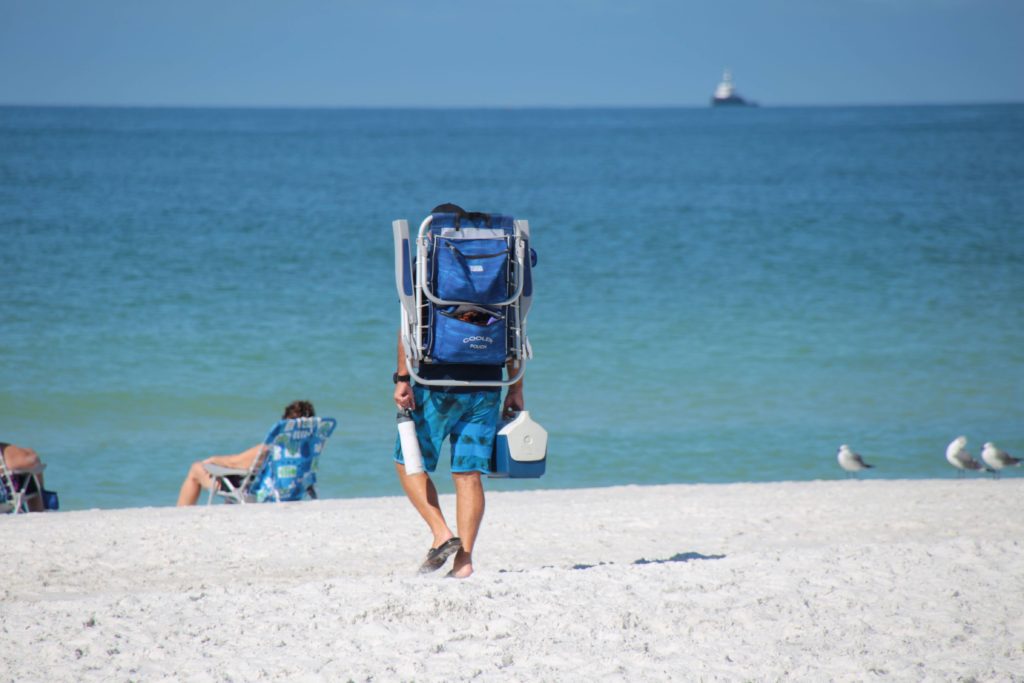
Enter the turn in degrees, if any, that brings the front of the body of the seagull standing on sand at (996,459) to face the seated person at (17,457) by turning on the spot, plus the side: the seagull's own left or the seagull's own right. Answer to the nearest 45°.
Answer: approximately 45° to the seagull's own left

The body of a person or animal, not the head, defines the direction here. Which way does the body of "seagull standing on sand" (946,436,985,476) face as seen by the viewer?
to the viewer's left

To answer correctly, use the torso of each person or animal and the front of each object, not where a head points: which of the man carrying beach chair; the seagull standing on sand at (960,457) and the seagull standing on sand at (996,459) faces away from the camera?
the man carrying beach chair

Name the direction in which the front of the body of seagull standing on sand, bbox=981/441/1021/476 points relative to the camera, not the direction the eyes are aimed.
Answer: to the viewer's left

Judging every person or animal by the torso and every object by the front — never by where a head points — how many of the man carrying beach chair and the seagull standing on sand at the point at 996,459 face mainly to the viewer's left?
1

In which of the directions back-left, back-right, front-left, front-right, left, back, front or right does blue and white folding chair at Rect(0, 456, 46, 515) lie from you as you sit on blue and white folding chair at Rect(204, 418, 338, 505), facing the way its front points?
front-left

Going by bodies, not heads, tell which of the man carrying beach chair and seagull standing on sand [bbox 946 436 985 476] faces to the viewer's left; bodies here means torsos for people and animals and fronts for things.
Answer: the seagull standing on sand

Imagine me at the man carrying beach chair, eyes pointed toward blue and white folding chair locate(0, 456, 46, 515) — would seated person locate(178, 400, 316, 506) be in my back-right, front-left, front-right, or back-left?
front-right

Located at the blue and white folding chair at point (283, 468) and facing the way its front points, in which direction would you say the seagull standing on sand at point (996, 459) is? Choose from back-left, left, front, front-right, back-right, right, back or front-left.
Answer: back-right

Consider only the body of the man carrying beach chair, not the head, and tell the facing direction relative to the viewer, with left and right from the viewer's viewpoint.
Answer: facing away from the viewer

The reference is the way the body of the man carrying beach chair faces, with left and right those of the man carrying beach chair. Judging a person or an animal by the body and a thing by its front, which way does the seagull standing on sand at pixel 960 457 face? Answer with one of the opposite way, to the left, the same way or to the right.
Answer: to the left

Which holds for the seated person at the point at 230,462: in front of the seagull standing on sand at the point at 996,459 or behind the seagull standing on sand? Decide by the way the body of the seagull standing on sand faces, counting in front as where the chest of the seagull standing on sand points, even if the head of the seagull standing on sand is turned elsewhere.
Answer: in front

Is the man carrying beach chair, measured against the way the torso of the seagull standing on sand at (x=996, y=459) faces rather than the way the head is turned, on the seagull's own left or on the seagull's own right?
on the seagull's own left

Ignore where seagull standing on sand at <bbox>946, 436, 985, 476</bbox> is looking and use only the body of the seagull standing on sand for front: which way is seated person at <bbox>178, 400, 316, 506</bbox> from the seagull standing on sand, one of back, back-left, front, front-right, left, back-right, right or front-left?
front-left
